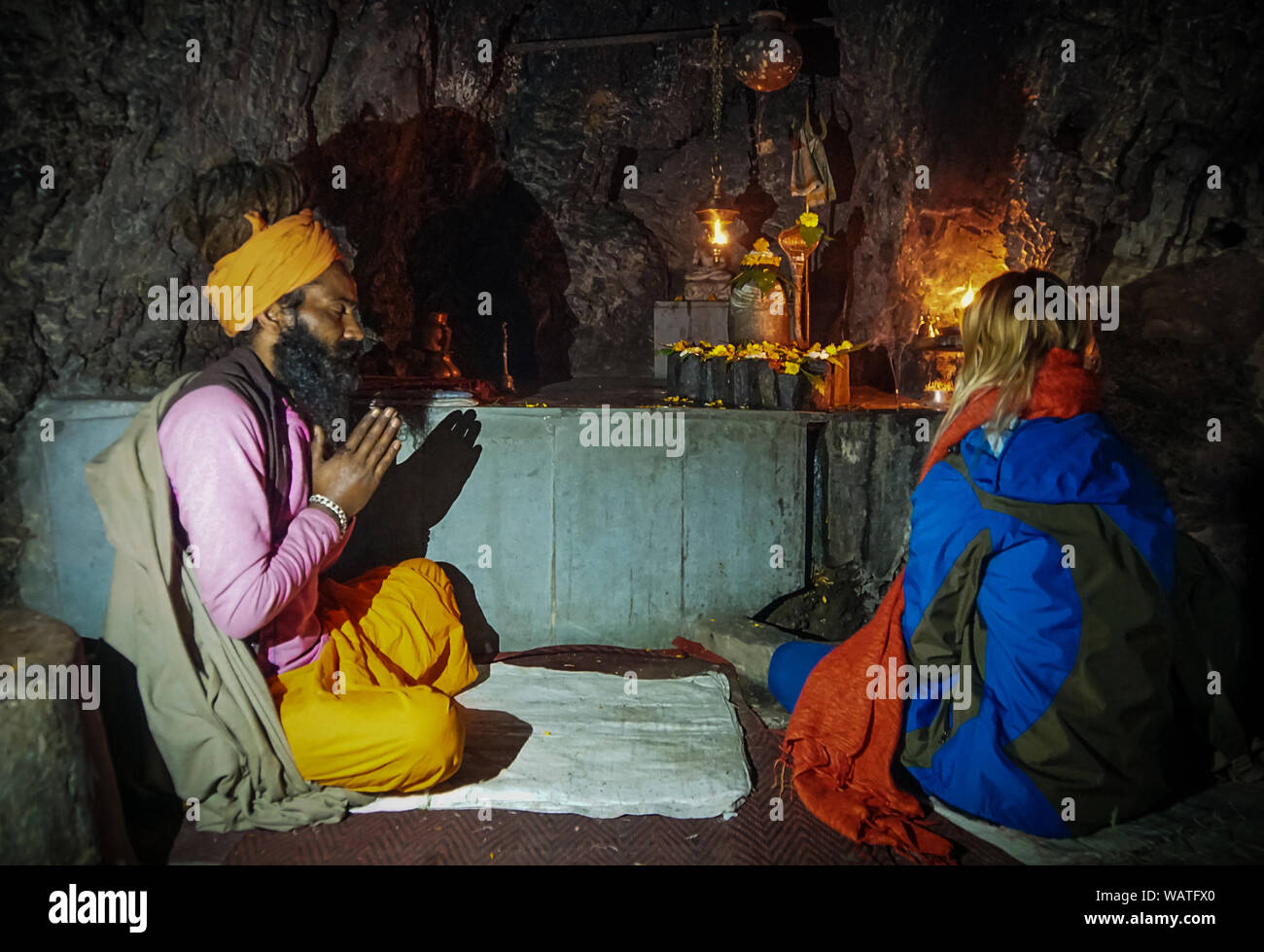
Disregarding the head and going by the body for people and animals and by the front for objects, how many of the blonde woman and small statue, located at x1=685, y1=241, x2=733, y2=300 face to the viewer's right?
0

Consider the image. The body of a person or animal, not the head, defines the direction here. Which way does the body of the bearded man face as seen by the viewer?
to the viewer's right

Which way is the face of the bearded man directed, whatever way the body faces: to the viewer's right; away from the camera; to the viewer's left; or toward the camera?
to the viewer's right

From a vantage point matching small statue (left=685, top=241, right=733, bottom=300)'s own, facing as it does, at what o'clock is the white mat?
The white mat is roughly at 12 o'clock from the small statue.

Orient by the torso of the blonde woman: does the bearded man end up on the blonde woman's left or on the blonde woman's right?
on the blonde woman's left

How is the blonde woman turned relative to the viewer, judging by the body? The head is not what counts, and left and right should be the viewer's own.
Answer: facing away from the viewer and to the left of the viewer

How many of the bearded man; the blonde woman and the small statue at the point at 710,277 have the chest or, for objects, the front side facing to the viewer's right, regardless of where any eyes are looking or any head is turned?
1

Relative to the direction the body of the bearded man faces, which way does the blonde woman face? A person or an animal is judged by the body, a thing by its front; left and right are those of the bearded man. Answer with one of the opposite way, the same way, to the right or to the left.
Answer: to the left

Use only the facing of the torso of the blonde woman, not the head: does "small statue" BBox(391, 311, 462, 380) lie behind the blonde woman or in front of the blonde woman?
in front

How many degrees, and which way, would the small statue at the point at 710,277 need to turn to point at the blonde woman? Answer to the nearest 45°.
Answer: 0° — it already faces them

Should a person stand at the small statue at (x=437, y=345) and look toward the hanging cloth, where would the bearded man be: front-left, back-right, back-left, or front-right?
back-right
